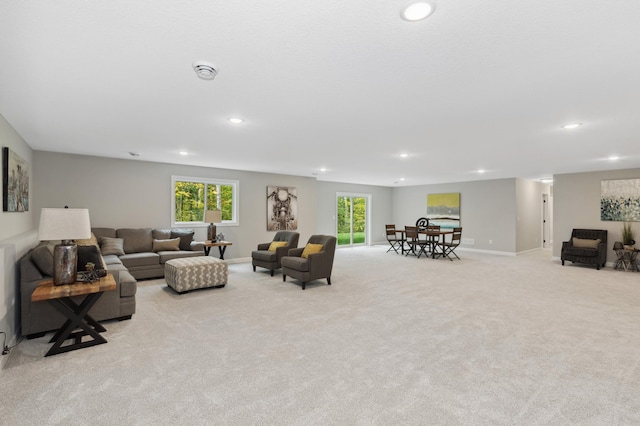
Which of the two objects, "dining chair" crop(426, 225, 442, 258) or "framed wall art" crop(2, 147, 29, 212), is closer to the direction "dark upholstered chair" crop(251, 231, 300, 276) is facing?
the framed wall art

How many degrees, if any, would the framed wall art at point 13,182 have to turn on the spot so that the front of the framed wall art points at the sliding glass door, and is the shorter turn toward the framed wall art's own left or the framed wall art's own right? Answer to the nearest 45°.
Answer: approximately 45° to the framed wall art's own left

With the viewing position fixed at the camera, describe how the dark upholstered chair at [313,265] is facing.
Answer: facing the viewer and to the left of the viewer

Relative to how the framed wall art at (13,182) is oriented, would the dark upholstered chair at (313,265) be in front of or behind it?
in front

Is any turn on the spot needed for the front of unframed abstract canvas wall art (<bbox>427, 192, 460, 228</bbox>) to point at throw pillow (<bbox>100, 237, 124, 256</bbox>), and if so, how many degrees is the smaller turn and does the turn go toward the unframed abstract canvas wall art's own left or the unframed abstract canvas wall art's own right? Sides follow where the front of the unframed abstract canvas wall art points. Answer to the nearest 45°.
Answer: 0° — it already faces it

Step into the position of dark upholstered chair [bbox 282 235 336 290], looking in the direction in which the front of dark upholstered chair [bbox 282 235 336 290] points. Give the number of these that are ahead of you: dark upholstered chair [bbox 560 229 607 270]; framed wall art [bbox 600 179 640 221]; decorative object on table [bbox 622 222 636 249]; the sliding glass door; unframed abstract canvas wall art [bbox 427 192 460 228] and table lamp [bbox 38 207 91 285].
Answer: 1

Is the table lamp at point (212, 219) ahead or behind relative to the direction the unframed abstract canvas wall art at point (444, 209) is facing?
ahead

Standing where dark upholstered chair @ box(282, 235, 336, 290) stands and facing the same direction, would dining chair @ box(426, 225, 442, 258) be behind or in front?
behind

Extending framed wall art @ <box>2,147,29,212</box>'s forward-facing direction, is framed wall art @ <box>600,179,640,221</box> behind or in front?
in front

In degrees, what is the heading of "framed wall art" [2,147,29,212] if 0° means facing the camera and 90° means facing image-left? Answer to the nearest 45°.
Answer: approximately 315°

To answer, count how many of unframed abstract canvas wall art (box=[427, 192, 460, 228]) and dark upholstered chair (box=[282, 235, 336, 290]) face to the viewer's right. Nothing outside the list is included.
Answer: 0

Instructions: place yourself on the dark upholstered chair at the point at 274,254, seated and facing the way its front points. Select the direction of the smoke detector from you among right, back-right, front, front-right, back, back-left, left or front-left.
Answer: front-left
